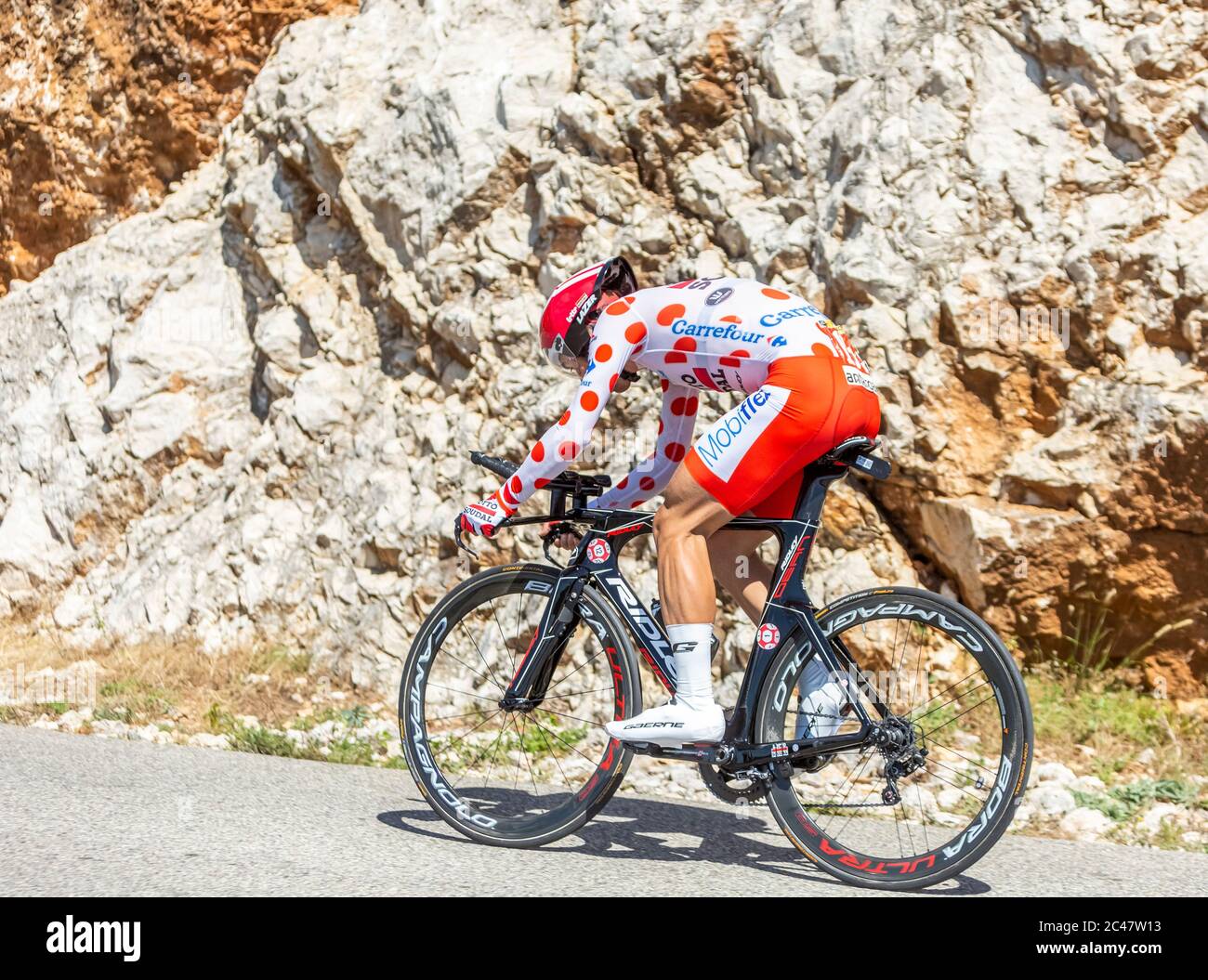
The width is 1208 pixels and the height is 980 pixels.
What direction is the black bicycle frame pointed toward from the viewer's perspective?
to the viewer's left

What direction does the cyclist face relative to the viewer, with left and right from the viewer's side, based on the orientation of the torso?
facing to the left of the viewer
